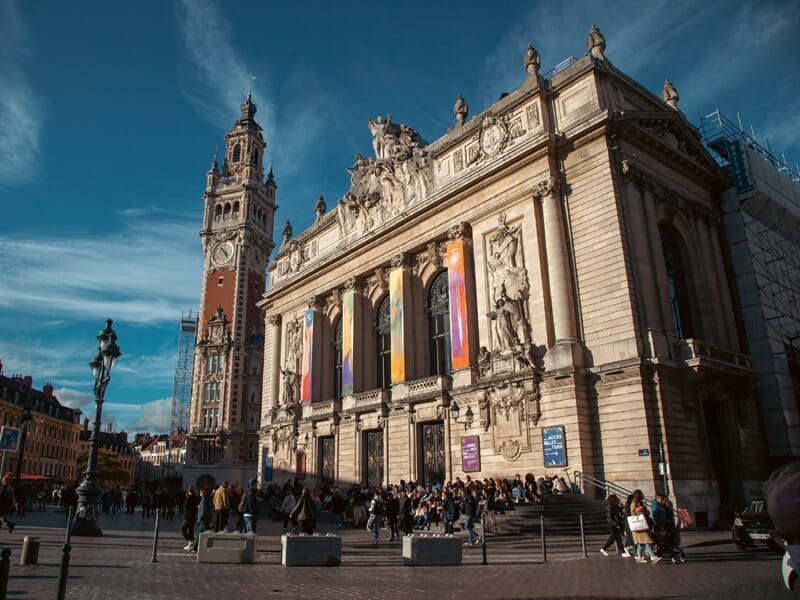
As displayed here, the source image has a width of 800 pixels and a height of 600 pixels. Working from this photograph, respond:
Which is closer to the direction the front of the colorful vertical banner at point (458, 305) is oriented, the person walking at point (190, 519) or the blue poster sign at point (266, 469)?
the person walking

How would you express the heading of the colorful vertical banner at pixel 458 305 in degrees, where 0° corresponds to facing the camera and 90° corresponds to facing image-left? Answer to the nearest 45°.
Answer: approximately 45°

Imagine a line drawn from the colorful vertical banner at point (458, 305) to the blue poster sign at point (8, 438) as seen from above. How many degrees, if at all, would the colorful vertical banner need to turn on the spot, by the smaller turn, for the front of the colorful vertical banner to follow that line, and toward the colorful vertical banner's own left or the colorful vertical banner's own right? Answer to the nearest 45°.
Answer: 0° — it already faces it

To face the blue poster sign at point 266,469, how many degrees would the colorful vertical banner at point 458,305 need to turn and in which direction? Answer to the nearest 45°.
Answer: approximately 90° to its right

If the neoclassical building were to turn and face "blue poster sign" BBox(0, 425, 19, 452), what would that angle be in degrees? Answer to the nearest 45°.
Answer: approximately 45° to its right

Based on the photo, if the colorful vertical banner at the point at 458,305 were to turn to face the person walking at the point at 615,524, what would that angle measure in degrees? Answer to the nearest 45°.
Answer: approximately 45° to its left

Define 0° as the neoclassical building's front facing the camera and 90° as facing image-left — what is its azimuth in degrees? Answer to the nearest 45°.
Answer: approximately 45°

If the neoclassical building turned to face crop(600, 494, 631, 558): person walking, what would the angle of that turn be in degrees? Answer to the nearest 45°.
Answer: approximately 45° to its left

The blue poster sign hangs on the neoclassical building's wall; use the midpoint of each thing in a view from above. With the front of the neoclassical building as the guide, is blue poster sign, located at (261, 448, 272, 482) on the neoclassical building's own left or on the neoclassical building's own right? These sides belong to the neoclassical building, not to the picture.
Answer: on the neoclassical building's own right

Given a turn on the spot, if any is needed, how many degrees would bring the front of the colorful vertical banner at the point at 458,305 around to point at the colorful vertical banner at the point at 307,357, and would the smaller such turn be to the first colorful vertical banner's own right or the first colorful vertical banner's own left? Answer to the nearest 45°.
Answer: approximately 90° to the first colorful vertical banner's own right
